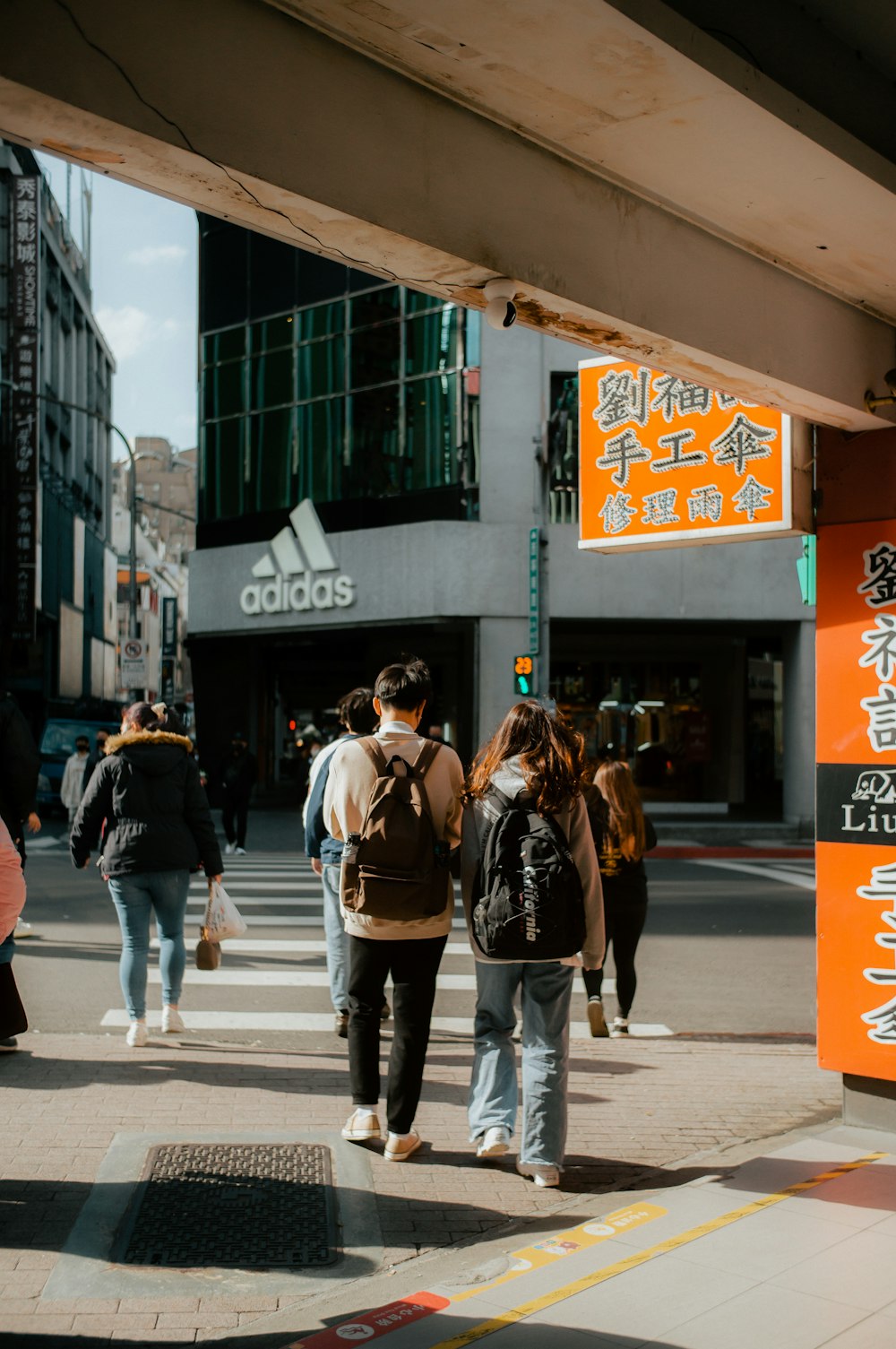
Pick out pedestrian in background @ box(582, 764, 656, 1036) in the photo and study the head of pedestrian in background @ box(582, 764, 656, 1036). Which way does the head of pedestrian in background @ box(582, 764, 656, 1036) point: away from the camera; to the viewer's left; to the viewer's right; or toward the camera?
away from the camera

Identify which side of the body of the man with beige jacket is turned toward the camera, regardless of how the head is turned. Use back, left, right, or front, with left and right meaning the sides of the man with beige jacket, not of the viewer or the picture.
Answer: back

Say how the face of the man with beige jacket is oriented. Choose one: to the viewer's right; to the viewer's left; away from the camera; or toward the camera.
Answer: away from the camera

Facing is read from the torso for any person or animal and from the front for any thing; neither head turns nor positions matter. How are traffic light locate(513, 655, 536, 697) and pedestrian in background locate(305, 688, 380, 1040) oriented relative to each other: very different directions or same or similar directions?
very different directions

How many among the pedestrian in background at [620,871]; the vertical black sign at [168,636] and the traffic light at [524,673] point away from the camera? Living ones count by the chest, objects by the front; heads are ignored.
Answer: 1

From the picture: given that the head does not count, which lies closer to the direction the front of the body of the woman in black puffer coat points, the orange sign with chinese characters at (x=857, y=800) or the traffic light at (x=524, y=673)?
the traffic light

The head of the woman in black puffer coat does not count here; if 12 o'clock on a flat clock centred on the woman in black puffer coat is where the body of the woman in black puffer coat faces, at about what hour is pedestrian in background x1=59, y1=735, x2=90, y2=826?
The pedestrian in background is roughly at 12 o'clock from the woman in black puffer coat.

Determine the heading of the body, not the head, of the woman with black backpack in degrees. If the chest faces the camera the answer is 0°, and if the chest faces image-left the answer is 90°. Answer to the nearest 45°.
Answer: approximately 180°

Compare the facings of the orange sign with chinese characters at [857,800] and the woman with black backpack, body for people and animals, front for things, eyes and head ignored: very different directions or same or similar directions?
very different directions

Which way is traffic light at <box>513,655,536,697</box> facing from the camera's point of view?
toward the camera

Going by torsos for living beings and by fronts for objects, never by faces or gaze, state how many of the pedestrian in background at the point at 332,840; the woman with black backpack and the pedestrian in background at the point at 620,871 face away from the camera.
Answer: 3

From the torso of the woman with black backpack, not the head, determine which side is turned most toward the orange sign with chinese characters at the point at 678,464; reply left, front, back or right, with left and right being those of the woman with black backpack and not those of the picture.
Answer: front

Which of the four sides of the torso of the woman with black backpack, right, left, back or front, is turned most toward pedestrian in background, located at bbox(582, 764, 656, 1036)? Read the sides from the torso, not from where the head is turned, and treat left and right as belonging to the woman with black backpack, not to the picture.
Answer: front

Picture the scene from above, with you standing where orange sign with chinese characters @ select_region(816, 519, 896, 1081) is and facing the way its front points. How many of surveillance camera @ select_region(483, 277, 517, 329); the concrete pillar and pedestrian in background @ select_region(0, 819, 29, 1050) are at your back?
1

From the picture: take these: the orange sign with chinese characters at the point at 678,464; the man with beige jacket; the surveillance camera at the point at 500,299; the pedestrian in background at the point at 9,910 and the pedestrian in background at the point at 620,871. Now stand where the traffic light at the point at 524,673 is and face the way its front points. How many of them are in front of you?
5

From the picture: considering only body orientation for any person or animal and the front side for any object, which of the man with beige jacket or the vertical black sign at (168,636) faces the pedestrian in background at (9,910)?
the vertical black sign

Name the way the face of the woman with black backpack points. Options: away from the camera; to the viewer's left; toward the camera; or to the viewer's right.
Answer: away from the camera
